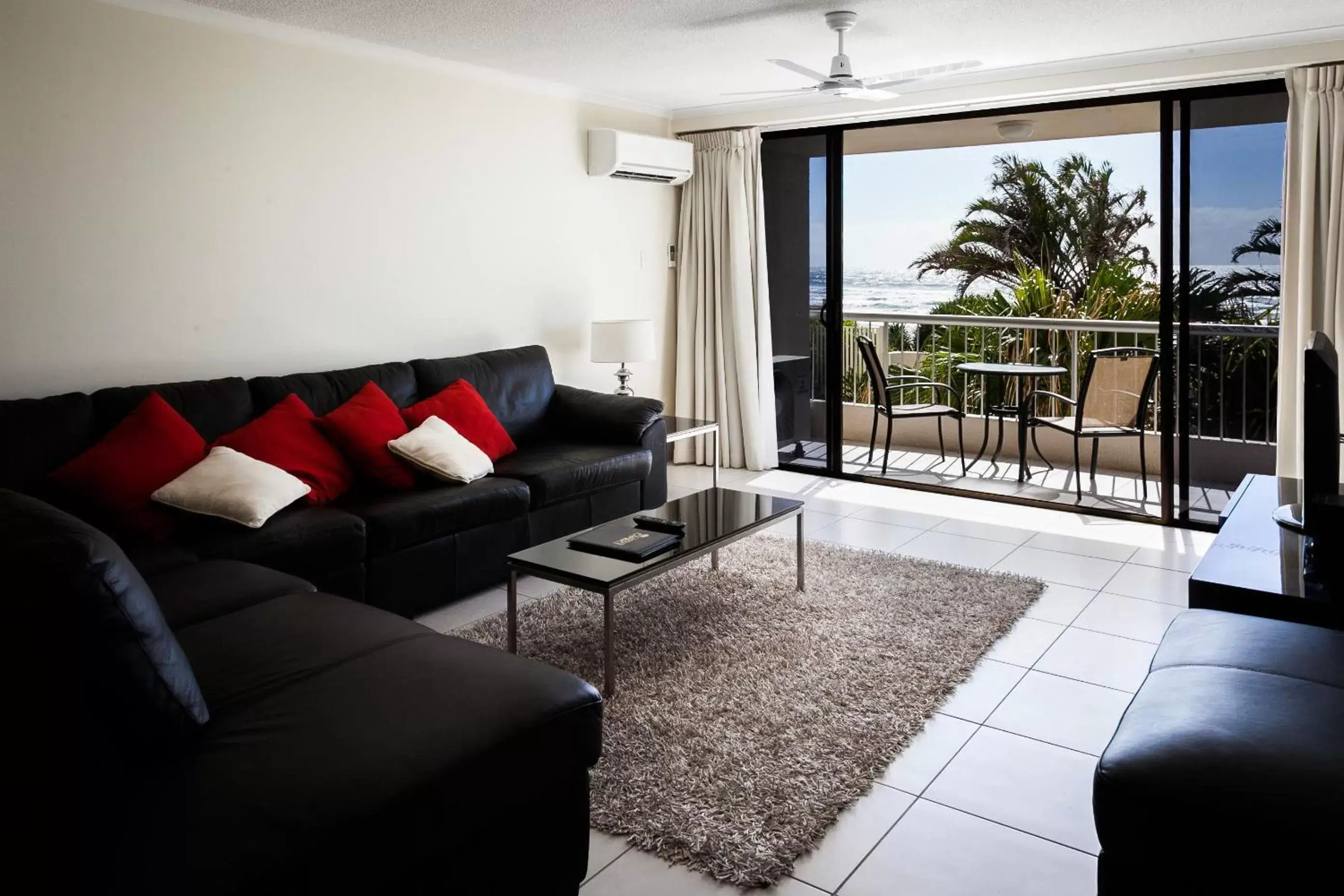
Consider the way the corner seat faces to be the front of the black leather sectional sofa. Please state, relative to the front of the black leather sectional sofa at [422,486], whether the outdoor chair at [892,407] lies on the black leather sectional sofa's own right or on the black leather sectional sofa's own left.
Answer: on the black leather sectional sofa's own left

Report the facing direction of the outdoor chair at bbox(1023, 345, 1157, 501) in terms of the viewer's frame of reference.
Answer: facing away from the viewer and to the left of the viewer

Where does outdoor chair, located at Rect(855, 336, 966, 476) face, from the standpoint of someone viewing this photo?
facing to the right of the viewer

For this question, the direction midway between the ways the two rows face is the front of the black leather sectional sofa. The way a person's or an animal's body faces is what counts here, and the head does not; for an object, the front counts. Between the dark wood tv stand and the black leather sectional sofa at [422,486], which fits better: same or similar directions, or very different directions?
very different directions

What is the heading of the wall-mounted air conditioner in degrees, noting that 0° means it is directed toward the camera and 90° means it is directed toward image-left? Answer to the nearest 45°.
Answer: approximately 315°

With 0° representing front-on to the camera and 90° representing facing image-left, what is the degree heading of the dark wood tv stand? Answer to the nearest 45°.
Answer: approximately 90°
